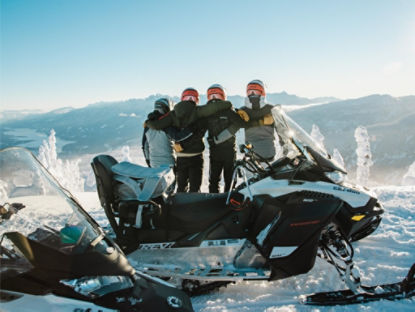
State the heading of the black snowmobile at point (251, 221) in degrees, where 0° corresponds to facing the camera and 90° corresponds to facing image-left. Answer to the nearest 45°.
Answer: approximately 270°

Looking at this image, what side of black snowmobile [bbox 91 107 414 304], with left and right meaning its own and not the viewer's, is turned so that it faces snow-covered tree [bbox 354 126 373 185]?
left

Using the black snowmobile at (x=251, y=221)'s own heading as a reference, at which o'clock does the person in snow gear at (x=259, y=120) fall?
The person in snow gear is roughly at 9 o'clock from the black snowmobile.
